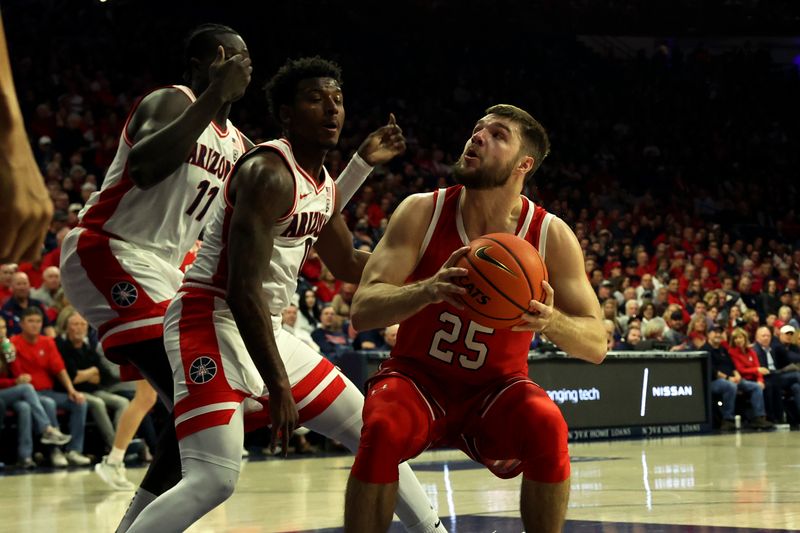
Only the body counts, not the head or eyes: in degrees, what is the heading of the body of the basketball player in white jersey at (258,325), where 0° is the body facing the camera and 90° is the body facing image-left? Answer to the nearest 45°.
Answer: approximately 315°

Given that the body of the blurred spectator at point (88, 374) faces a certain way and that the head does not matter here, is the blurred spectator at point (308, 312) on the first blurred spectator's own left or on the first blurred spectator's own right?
on the first blurred spectator's own left

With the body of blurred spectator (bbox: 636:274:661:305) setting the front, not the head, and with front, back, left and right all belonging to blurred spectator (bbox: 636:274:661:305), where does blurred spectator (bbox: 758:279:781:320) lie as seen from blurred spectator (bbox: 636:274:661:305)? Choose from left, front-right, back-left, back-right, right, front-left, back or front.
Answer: back-left

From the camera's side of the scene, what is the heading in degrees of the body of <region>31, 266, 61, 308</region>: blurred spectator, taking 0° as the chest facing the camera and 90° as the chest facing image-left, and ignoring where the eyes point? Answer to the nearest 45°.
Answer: approximately 315°
